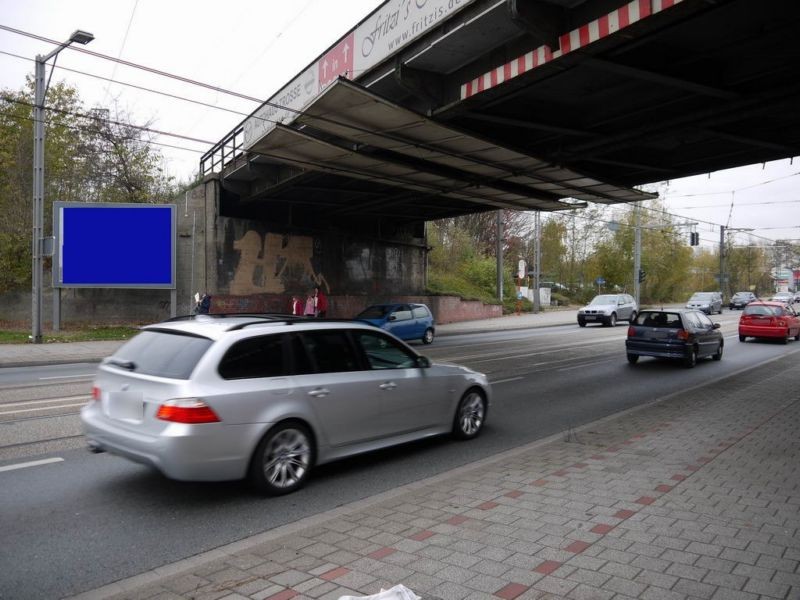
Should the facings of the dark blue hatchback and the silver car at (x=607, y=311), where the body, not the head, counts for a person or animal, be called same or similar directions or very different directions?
very different directions

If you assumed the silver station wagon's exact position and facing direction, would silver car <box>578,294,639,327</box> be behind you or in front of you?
in front

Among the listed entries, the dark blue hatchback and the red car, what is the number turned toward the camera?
0

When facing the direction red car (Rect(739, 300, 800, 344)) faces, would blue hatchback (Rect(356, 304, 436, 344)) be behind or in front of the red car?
behind

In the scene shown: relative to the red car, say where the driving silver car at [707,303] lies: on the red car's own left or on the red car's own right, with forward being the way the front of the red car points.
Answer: on the red car's own left

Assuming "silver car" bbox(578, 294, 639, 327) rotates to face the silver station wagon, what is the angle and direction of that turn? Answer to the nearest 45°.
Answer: approximately 45° to its left

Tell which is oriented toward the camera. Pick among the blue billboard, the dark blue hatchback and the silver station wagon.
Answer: the blue billboard

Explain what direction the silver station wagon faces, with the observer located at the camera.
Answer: facing away from the viewer and to the right of the viewer

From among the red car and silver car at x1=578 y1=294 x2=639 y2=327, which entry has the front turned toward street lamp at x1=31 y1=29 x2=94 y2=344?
the silver car

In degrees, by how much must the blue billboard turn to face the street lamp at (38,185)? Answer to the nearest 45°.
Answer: approximately 45° to its right

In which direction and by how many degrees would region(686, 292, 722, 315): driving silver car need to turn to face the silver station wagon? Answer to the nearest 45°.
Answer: approximately 45° to its left

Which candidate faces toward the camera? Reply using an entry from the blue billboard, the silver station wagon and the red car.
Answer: the blue billboard

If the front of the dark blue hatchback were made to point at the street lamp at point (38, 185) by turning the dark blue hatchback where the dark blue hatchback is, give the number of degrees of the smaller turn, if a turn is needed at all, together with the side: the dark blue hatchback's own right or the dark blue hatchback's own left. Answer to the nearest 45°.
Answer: approximately 135° to the dark blue hatchback's own left

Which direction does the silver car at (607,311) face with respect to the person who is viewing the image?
facing the viewer and to the left of the viewer

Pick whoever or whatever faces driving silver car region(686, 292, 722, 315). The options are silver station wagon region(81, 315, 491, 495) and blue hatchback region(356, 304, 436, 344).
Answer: the silver station wagon

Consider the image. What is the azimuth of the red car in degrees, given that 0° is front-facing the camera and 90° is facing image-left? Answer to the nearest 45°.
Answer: approximately 225°

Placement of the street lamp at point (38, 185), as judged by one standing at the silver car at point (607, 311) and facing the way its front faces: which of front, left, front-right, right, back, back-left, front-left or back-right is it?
front

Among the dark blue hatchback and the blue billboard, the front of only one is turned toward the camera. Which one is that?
the blue billboard

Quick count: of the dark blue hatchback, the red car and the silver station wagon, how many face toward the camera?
0

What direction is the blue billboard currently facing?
toward the camera

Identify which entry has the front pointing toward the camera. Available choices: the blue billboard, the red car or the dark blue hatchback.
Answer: the blue billboard
